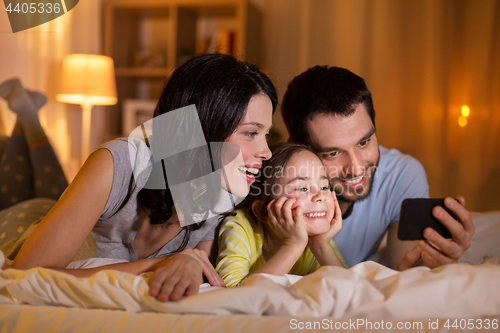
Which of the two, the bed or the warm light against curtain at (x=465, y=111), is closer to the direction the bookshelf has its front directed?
the bed

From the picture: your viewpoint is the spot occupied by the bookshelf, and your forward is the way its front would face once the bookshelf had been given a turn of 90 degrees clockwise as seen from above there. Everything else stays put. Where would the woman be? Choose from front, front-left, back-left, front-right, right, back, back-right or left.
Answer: left

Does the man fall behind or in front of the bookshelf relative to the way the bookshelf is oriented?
in front

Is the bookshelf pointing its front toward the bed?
yes

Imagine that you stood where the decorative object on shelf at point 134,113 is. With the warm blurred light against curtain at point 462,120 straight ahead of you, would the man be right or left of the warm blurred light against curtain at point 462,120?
right

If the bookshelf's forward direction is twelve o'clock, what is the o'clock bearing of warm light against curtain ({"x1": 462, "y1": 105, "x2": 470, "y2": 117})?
The warm light against curtain is roughly at 10 o'clock from the bookshelf.

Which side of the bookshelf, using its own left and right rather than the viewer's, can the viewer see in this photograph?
front

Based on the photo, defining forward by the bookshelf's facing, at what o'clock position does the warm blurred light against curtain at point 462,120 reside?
The warm blurred light against curtain is roughly at 10 o'clock from the bookshelf.

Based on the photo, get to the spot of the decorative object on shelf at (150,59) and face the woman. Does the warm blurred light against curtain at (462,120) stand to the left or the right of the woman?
left

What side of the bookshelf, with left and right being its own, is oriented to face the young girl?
front
